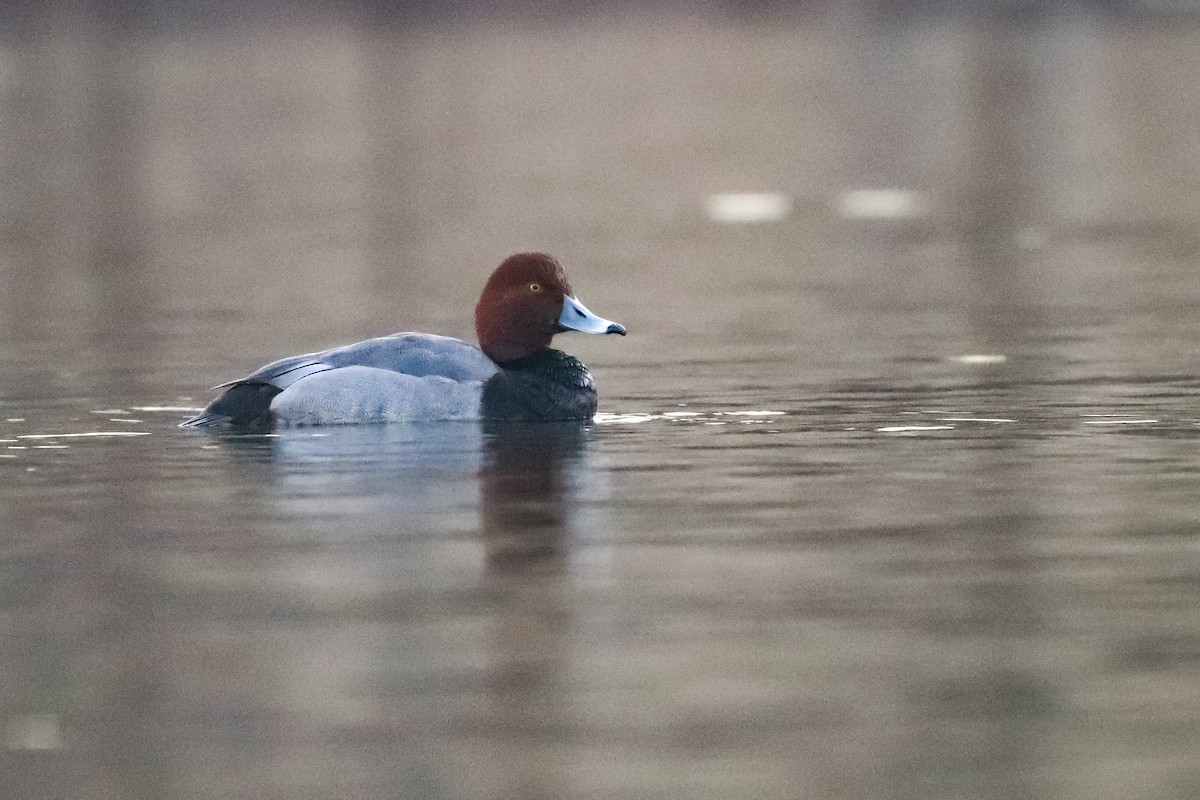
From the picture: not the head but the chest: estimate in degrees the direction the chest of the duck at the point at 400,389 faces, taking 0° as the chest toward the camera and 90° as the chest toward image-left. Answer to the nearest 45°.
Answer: approximately 270°
